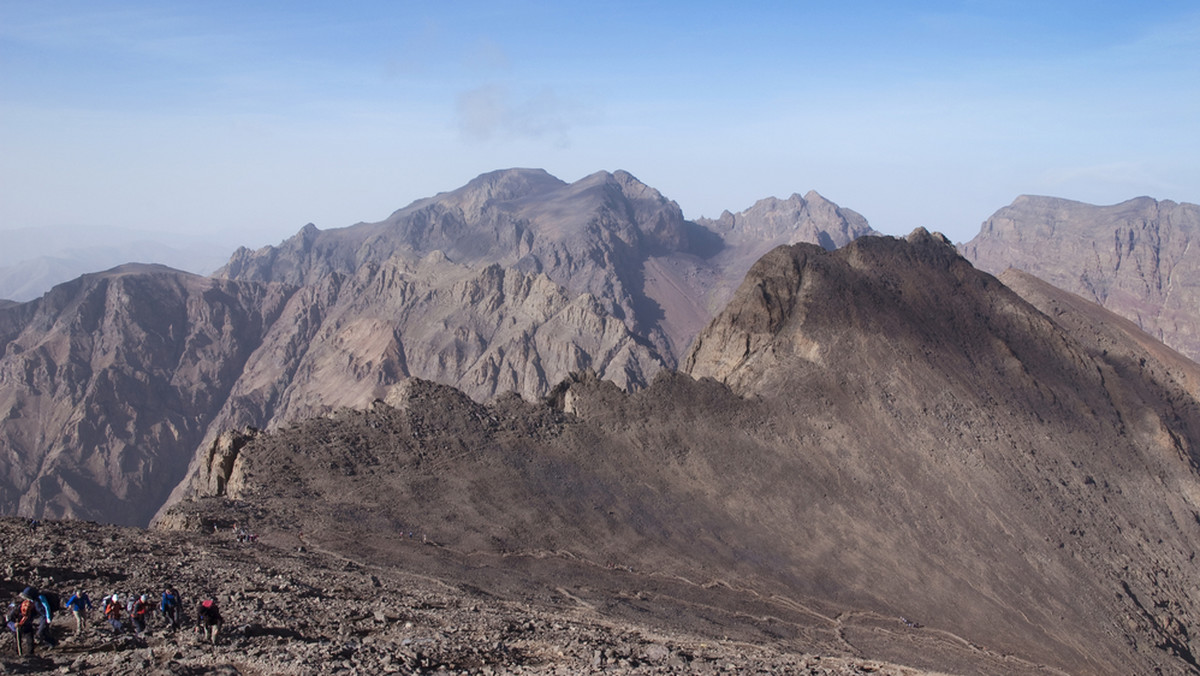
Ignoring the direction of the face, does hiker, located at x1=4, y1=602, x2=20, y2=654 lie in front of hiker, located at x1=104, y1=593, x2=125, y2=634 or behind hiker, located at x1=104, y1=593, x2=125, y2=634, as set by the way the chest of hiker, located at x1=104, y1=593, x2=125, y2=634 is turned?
behind

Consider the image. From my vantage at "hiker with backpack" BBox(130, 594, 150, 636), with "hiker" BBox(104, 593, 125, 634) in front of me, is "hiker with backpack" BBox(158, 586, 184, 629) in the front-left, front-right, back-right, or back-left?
back-right

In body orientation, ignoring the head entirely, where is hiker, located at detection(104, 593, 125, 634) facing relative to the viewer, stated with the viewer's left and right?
facing to the right of the viewer

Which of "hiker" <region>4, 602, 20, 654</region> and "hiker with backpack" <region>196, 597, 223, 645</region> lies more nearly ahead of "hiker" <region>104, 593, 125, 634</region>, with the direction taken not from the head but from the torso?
the hiker with backpack

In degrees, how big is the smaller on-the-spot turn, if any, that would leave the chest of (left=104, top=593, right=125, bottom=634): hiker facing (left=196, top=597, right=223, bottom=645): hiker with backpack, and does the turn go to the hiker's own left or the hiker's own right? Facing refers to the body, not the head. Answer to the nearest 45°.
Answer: approximately 45° to the hiker's own right

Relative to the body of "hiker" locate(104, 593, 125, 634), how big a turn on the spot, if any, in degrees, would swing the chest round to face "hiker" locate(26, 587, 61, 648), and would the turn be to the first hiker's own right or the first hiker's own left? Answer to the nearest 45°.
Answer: approximately 135° to the first hiker's own right

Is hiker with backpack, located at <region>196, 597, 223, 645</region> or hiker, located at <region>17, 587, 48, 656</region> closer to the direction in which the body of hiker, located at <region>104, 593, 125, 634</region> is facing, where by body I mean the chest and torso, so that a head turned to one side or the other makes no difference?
the hiker with backpack

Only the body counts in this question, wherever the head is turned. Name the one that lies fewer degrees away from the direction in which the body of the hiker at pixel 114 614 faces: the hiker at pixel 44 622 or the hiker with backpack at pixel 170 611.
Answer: the hiker with backpack
